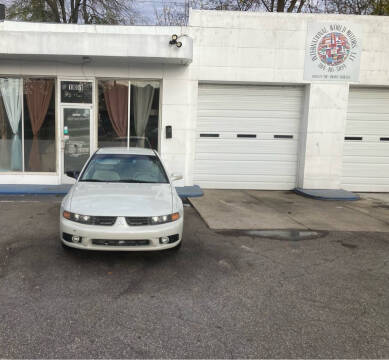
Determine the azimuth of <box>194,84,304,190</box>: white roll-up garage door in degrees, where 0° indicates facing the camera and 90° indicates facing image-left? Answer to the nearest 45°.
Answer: approximately 0°

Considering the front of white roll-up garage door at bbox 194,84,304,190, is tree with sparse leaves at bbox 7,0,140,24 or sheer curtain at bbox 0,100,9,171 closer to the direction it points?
the sheer curtain

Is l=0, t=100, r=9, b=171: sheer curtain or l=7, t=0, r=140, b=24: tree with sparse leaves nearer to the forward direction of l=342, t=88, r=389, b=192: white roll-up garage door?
the sheer curtain

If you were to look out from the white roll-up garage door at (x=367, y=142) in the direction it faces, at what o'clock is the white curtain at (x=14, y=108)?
The white curtain is roughly at 2 o'clock from the white roll-up garage door.

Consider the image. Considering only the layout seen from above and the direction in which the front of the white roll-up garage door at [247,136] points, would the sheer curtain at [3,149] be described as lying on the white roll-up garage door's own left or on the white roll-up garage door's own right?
on the white roll-up garage door's own right

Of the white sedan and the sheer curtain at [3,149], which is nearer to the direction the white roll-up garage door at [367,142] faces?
the white sedan

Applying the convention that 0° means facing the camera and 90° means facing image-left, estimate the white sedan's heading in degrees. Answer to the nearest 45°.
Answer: approximately 0°

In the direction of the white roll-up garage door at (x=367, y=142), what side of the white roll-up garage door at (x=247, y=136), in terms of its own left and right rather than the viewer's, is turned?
left

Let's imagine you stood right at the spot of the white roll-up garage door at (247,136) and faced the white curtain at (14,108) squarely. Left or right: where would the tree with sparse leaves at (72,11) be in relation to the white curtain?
right

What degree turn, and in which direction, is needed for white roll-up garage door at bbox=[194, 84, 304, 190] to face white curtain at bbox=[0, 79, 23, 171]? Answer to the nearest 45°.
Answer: approximately 90° to its right

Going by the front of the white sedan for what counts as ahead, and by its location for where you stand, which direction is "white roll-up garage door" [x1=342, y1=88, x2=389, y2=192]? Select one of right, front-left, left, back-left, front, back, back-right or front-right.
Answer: back-left
